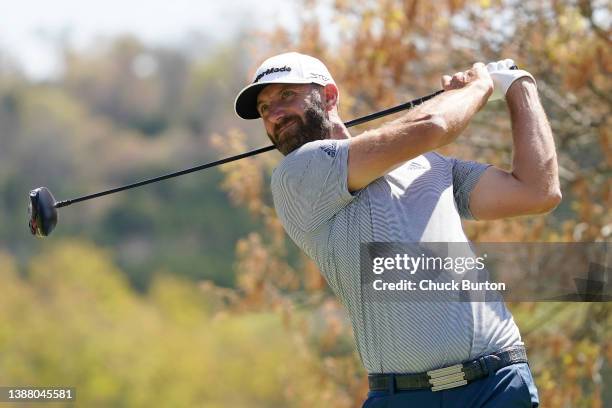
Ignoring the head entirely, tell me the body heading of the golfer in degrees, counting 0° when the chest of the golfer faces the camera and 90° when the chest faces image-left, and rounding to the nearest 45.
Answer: approximately 0°
